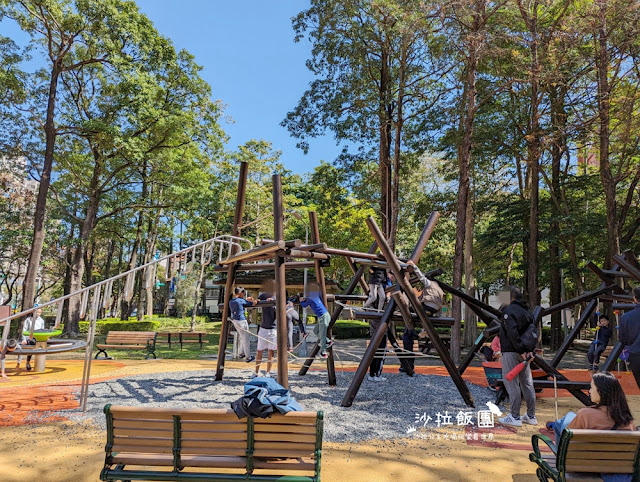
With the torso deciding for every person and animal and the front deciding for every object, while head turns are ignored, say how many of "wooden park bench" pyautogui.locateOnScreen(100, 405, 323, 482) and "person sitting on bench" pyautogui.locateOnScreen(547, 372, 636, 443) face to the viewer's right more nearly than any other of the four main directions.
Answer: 0

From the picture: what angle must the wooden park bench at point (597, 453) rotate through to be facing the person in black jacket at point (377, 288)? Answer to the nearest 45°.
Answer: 0° — it already faces them

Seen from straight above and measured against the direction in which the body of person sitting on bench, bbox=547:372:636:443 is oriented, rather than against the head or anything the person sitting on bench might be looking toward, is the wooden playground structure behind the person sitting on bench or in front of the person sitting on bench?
in front

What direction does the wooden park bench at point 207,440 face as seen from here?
away from the camera

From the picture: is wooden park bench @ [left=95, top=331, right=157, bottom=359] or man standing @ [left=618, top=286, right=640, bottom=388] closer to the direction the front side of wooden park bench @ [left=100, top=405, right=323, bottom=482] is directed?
the wooden park bench

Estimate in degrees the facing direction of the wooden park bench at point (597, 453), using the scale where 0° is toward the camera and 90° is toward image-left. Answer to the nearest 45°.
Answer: approximately 135°

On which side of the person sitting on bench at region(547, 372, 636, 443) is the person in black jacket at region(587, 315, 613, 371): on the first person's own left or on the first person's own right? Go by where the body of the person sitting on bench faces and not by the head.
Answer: on the first person's own right

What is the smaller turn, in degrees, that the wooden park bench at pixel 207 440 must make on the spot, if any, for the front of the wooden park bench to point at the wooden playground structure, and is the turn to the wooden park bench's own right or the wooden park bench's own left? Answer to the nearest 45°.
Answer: approximately 45° to the wooden park bench's own right

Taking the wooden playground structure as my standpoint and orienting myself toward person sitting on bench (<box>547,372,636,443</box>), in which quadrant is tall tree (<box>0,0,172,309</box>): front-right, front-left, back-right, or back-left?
back-right
